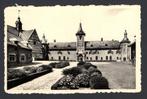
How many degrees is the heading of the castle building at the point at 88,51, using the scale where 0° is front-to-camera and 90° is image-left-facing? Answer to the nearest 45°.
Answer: approximately 0°

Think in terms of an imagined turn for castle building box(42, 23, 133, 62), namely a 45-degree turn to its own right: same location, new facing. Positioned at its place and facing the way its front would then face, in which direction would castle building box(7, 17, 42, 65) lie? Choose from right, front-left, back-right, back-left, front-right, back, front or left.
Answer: front-right

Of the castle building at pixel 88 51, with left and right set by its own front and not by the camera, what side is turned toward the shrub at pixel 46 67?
front
